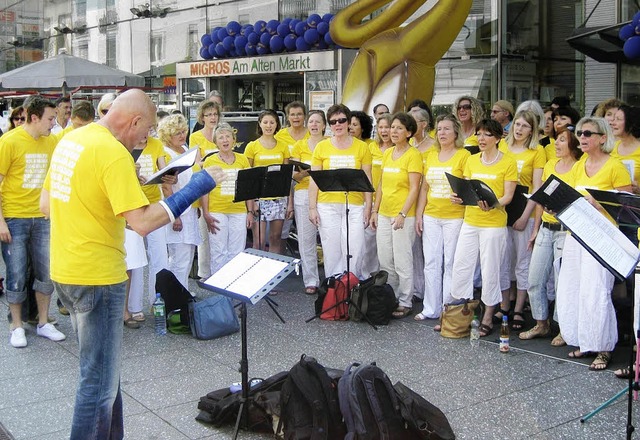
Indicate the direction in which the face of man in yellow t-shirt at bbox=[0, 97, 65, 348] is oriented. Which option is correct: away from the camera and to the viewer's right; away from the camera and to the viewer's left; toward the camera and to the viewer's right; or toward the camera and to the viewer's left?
toward the camera and to the viewer's right

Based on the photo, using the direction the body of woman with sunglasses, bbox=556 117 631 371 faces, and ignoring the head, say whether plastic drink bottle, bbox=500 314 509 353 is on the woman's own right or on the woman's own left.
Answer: on the woman's own right

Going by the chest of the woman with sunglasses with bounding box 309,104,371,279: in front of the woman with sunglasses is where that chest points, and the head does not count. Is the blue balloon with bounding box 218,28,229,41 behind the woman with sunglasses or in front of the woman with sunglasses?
behind

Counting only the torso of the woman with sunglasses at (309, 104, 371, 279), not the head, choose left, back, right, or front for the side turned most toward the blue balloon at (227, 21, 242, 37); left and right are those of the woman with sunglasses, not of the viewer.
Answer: back

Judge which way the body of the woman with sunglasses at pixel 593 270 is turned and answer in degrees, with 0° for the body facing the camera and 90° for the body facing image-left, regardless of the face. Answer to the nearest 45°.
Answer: approximately 45°

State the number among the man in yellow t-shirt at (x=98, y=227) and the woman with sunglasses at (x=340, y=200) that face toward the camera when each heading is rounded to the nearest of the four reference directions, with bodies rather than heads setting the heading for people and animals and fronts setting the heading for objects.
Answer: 1

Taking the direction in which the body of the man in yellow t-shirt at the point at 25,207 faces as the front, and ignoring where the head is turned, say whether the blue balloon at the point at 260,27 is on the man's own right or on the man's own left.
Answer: on the man's own left

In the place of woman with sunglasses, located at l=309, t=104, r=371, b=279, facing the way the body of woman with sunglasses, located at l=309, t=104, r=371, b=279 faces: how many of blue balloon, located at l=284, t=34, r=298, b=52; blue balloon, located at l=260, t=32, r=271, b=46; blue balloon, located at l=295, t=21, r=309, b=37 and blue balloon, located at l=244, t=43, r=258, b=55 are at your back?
4

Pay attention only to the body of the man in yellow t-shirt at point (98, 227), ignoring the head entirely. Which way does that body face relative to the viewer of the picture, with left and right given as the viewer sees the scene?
facing away from the viewer and to the right of the viewer

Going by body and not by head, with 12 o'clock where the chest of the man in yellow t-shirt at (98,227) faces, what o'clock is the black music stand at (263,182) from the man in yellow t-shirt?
The black music stand is roughly at 11 o'clock from the man in yellow t-shirt.

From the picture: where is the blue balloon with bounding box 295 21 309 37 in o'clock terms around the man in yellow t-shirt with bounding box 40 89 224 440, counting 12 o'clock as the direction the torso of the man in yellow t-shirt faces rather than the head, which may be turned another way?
The blue balloon is roughly at 11 o'clock from the man in yellow t-shirt.

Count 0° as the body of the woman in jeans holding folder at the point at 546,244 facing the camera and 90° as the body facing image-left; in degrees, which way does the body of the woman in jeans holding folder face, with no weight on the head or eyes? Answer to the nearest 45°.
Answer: approximately 45°

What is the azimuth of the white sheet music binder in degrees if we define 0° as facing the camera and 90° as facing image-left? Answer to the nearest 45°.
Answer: approximately 45°
